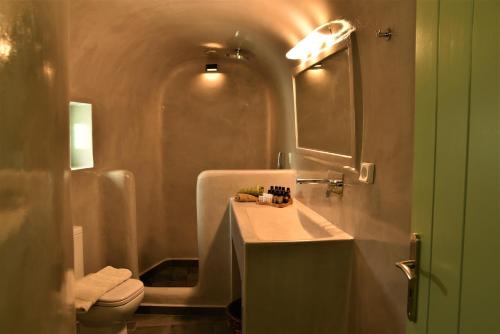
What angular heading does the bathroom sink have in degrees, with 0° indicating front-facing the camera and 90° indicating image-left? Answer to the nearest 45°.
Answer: approximately 90°

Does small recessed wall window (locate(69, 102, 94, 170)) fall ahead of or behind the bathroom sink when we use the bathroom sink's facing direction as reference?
ahead

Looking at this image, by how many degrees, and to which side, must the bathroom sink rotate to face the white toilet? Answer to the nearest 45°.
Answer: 0° — it already faces it

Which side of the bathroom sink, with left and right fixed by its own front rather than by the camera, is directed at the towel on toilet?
front

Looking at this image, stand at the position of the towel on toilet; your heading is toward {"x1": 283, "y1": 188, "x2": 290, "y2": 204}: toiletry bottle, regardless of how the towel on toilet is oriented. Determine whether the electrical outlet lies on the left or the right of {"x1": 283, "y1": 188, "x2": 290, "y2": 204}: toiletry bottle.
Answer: right

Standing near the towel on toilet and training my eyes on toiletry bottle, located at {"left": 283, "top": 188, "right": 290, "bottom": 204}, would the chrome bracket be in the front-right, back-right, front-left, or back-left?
front-right
